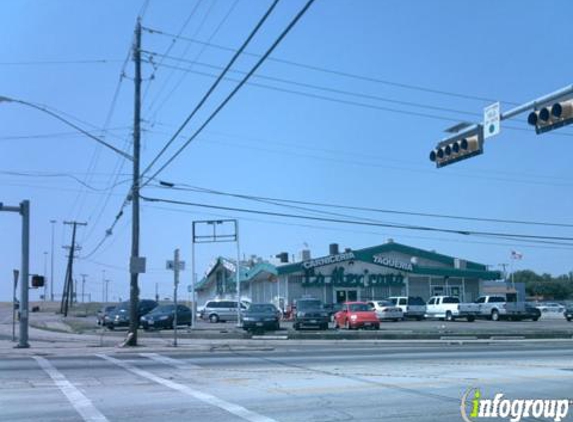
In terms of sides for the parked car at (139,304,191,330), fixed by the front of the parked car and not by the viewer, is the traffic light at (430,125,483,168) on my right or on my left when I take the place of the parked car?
on my left

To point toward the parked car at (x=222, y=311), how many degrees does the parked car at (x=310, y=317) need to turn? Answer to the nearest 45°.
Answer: approximately 135° to its right

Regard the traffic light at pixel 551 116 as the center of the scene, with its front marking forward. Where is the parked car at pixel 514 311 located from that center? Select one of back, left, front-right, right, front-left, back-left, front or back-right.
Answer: back-right

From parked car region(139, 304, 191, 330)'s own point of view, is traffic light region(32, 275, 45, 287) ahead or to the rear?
ahead

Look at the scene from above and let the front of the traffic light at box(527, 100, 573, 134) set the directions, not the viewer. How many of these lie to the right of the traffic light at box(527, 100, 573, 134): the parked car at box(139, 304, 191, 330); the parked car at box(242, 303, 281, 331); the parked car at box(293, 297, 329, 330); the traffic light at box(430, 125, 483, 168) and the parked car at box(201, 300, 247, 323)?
5

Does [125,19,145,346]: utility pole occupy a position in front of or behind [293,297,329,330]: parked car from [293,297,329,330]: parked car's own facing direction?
in front

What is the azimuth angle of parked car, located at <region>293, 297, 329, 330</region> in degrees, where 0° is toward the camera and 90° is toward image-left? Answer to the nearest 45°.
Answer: approximately 0°

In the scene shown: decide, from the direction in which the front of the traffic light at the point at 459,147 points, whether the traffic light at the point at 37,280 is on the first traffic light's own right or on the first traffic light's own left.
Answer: on the first traffic light's own right

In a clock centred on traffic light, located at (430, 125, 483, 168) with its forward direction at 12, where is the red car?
The red car is roughly at 4 o'clock from the traffic light.

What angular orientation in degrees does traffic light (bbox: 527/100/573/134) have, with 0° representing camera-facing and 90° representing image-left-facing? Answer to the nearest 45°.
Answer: approximately 45°

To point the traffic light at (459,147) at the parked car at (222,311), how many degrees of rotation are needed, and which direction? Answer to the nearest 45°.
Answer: approximately 90° to its right

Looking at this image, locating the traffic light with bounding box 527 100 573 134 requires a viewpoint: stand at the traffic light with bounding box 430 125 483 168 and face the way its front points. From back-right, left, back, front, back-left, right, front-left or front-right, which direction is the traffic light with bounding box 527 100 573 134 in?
left

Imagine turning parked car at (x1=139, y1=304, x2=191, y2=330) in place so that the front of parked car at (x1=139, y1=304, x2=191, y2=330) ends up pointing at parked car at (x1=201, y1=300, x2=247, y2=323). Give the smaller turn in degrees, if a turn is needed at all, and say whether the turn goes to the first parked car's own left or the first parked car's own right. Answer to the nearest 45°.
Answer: approximately 180°
